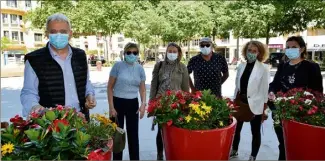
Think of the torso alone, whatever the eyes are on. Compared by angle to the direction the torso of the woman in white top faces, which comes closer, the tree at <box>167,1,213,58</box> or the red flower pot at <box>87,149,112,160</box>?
the red flower pot

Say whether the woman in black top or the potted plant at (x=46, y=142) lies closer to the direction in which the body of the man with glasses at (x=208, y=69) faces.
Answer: the potted plant

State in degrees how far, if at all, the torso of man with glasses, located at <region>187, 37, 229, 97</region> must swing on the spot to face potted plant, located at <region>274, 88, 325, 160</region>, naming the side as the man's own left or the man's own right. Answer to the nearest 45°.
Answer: approximately 45° to the man's own left

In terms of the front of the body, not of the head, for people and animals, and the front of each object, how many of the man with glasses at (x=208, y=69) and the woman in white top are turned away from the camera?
0

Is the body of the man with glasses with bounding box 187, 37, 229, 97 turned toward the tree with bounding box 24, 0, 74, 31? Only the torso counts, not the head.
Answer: no

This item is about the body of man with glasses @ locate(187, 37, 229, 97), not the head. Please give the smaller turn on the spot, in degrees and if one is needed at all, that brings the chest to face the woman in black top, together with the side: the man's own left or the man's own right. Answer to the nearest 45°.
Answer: approximately 45° to the man's own left

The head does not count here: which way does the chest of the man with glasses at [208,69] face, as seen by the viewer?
toward the camera

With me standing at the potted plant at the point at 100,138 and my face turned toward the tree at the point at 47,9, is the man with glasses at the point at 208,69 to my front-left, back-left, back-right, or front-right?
front-right

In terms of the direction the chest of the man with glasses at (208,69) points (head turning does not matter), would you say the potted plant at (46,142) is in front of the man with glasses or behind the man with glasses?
in front

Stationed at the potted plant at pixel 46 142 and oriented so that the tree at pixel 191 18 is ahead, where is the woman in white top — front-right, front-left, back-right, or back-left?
front-right

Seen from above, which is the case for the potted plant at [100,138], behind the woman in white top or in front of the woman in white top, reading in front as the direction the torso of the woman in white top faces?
in front

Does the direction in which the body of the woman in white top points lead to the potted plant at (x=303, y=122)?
no
